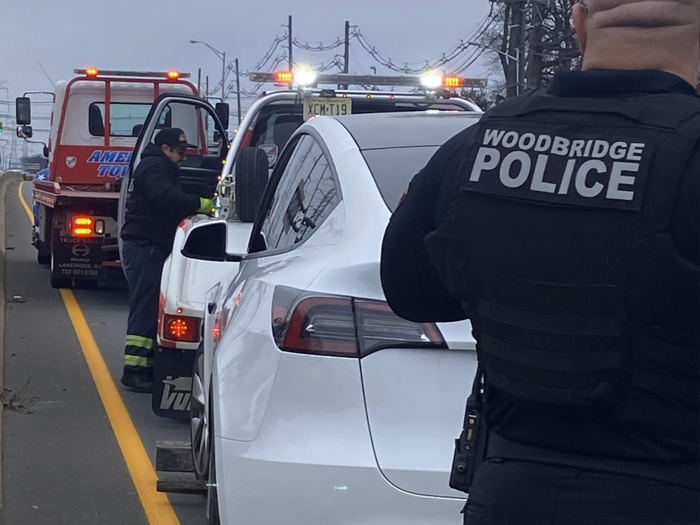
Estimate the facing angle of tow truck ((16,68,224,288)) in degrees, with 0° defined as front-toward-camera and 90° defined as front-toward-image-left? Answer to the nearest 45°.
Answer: approximately 180°

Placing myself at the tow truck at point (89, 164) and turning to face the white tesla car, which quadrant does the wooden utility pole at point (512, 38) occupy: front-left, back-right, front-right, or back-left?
back-left

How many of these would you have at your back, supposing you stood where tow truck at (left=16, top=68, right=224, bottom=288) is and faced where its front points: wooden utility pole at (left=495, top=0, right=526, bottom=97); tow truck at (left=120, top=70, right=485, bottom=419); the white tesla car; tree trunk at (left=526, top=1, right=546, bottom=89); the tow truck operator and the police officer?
4

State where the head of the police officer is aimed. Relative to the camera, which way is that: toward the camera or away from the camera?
away from the camera

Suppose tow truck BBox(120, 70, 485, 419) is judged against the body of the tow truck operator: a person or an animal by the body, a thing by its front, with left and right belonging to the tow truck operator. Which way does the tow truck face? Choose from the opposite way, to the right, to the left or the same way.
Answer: to the left

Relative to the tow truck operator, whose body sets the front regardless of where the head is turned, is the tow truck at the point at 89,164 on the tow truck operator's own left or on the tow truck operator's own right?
on the tow truck operator's own left

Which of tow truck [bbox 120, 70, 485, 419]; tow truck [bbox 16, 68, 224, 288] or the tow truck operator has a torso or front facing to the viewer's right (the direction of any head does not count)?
the tow truck operator

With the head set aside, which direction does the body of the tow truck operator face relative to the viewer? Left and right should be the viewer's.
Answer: facing to the right of the viewer

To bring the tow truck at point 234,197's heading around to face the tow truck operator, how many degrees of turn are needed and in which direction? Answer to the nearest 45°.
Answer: approximately 45° to its left

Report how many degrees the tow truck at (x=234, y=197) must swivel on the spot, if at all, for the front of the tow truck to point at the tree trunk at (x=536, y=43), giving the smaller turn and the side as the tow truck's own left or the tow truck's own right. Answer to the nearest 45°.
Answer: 0° — it already faces it

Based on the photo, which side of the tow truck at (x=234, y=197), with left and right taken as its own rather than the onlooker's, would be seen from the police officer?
back

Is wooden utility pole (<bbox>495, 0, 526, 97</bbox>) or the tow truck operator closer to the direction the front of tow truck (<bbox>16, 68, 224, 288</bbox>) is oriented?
the wooden utility pole

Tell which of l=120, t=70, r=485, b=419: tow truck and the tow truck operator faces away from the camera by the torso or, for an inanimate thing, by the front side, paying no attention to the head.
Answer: the tow truck

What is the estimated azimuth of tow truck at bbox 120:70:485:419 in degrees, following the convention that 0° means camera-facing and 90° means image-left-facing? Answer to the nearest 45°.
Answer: approximately 180°

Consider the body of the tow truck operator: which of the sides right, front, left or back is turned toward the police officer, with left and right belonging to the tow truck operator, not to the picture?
right
